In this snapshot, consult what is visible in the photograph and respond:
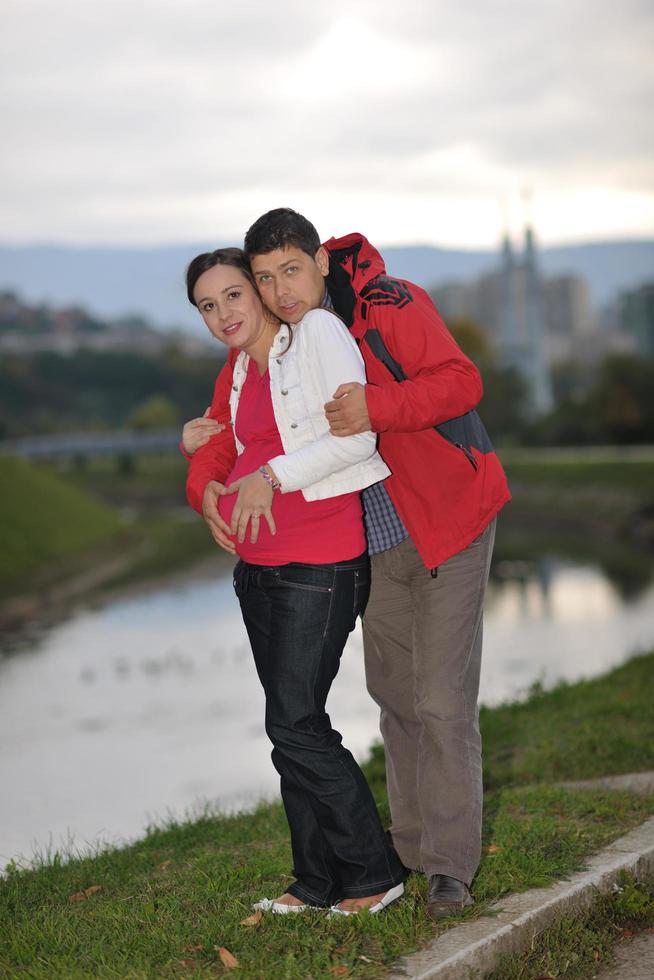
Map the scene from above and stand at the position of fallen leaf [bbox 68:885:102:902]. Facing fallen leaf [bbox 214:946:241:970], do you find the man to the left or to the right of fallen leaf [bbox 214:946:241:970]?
left

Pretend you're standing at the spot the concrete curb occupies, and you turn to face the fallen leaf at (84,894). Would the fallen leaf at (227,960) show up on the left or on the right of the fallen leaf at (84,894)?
left

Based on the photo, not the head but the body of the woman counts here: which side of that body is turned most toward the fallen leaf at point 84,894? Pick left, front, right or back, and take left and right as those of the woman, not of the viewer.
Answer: right

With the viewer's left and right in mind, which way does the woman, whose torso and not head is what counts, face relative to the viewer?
facing the viewer and to the left of the viewer
